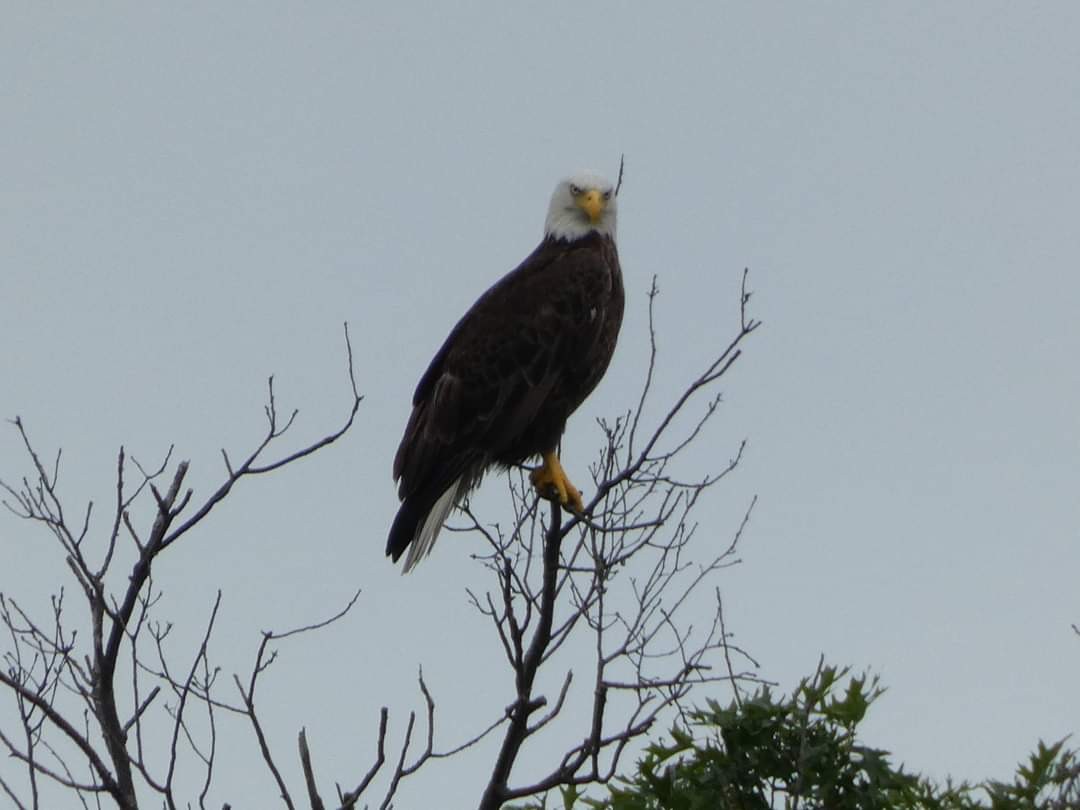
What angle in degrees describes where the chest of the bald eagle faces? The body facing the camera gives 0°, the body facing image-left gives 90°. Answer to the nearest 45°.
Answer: approximately 270°
